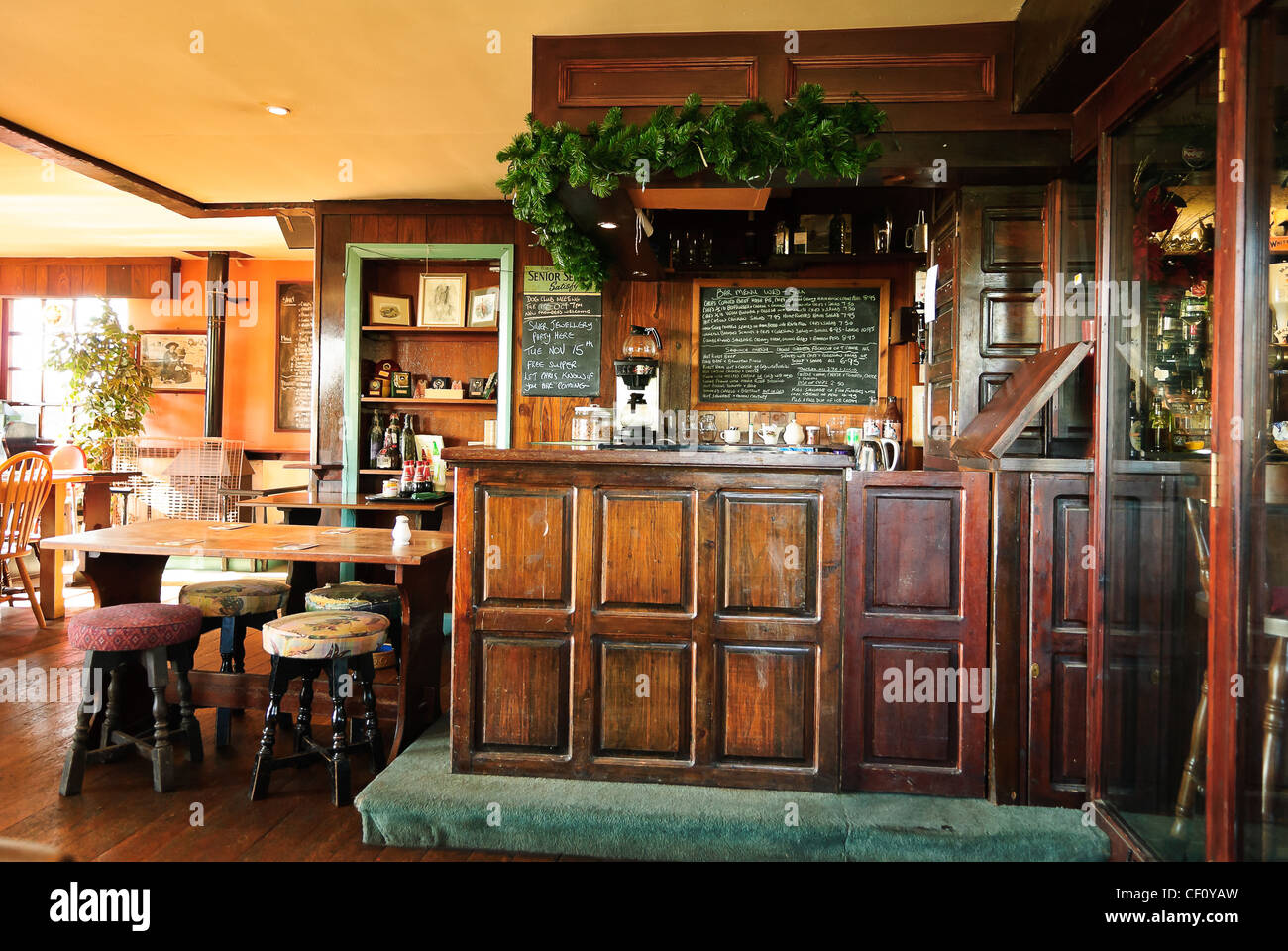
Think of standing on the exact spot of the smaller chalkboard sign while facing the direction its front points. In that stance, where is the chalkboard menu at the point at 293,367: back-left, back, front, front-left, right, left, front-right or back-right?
back-right

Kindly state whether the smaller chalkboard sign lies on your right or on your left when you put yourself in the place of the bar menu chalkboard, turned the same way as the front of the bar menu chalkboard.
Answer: on your right

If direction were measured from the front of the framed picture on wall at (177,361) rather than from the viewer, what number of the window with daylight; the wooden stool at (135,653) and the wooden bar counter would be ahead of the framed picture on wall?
2

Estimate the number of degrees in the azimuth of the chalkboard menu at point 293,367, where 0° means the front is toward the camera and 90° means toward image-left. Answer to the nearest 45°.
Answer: approximately 0°
